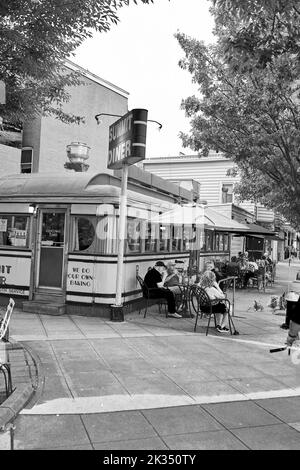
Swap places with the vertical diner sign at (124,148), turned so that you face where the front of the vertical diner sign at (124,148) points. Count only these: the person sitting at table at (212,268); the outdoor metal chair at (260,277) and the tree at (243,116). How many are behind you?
3

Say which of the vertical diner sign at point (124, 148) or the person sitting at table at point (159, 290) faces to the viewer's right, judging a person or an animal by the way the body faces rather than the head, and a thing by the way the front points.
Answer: the person sitting at table

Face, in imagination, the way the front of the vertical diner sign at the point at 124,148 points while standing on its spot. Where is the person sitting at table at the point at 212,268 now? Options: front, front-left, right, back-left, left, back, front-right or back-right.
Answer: back

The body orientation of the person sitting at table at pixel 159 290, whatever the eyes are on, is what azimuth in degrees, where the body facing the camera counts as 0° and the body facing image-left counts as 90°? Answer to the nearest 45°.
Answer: approximately 270°

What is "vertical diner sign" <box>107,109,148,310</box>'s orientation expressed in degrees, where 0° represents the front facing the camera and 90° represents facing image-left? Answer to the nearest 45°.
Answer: approximately 45°

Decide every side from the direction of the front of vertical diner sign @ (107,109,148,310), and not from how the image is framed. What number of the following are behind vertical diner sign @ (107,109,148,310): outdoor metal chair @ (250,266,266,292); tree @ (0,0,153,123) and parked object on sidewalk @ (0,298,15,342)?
1
